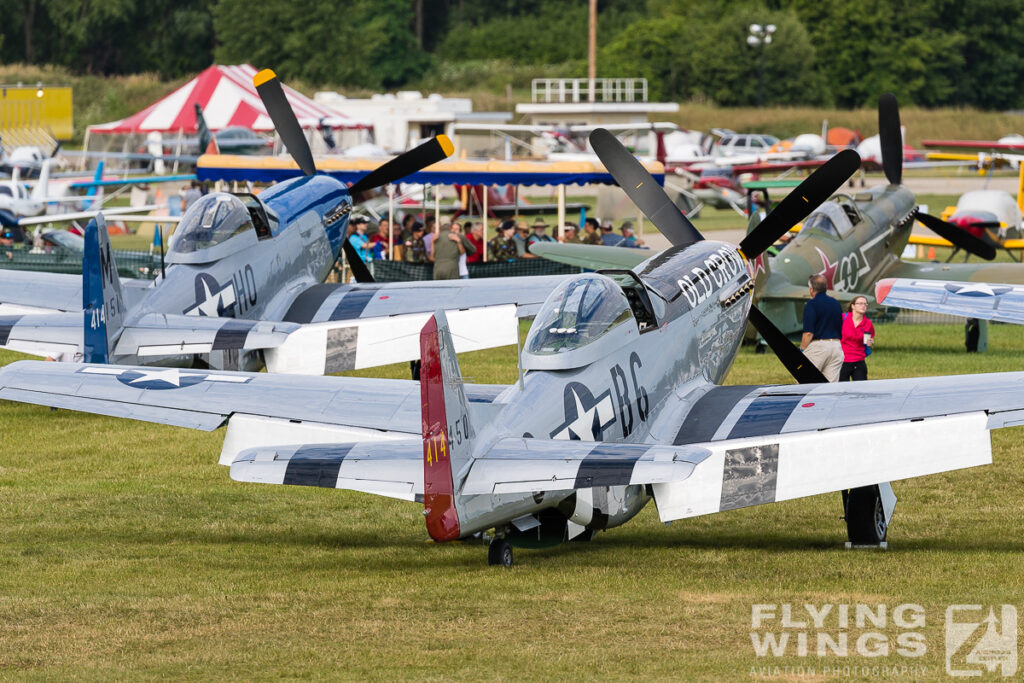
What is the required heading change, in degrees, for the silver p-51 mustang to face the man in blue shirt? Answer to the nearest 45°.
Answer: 0° — it already faces them

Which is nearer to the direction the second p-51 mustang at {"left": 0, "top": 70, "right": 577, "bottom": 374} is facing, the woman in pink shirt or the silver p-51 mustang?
the woman in pink shirt

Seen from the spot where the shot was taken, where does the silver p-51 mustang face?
facing away from the viewer and to the right of the viewer

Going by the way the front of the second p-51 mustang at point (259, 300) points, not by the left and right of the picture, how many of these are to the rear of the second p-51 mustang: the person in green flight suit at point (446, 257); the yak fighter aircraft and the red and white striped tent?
0

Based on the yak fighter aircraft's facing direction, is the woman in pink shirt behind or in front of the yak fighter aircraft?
behind

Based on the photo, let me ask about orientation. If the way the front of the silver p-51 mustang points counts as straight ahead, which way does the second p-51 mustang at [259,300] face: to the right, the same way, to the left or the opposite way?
the same way

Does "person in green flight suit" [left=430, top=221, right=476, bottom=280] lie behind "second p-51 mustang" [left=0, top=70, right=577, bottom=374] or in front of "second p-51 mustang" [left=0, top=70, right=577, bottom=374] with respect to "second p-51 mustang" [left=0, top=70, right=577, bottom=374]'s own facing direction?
in front

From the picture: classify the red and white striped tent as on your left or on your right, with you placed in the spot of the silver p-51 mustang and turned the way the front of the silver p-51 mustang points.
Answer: on your left

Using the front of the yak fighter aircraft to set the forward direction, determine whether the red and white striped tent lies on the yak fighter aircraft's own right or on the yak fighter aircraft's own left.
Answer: on the yak fighter aircraft's own left

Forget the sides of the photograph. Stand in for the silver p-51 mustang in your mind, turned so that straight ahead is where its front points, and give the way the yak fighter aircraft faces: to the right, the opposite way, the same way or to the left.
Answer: the same way

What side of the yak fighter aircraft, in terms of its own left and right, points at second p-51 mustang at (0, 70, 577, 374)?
back

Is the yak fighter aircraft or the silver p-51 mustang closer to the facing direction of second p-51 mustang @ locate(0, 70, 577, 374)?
the yak fighter aircraft

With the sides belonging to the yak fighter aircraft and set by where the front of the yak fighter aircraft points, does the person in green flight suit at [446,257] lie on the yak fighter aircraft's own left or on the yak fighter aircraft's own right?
on the yak fighter aircraft's own left

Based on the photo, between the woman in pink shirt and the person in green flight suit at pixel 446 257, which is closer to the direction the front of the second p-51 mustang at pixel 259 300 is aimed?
the person in green flight suit

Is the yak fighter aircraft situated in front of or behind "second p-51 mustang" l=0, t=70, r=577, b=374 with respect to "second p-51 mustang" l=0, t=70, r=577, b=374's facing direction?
in front

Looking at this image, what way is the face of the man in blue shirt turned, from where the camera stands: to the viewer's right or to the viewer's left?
to the viewer's left
